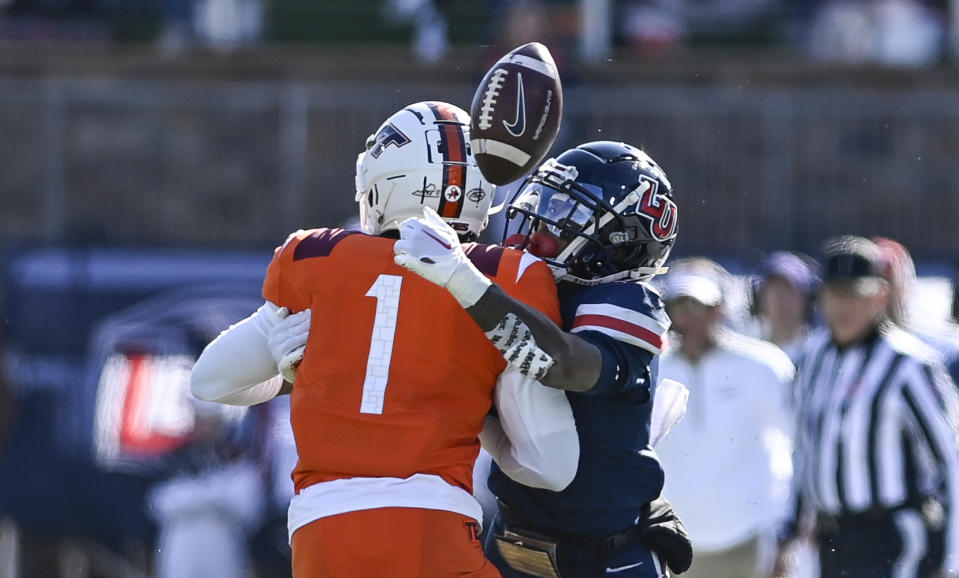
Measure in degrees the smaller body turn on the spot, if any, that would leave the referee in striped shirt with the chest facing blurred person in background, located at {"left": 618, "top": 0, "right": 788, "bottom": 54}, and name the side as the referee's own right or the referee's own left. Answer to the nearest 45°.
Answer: approximately 135° to the referee's own right

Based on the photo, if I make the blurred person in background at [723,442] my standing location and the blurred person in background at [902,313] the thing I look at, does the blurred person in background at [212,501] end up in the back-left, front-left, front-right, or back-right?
back-left

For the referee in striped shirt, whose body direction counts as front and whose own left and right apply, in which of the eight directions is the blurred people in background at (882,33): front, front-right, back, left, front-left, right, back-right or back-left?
back-right

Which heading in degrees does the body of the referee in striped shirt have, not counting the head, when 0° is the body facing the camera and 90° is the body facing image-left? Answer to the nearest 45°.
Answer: approximately 45°

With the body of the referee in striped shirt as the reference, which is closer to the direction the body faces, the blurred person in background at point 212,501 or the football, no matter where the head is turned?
the football

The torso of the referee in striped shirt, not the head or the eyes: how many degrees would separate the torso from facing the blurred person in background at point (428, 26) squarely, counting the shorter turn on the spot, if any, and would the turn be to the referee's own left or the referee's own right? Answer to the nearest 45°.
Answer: approximately 90° to the referee's own right

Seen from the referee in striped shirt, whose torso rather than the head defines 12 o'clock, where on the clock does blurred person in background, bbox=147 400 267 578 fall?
The blurred person in background is roughly at 2 o'clock from the referee in striped shirt.
